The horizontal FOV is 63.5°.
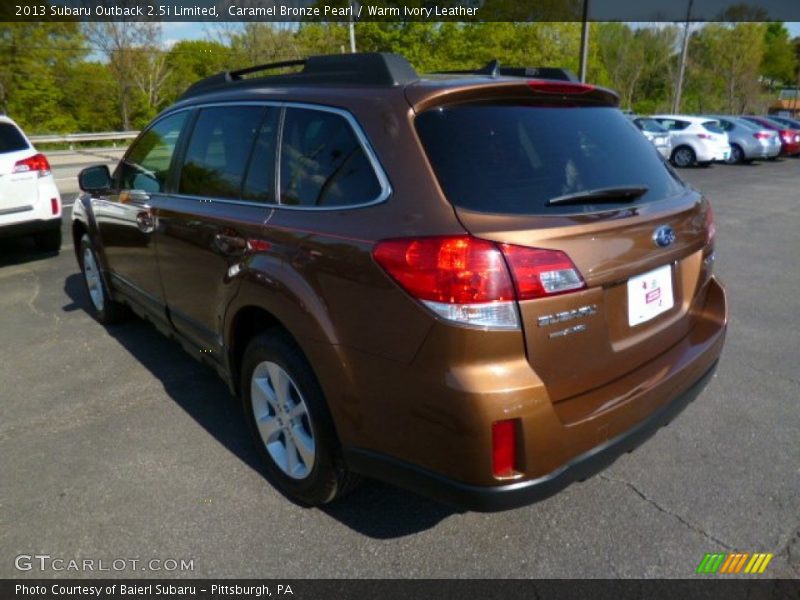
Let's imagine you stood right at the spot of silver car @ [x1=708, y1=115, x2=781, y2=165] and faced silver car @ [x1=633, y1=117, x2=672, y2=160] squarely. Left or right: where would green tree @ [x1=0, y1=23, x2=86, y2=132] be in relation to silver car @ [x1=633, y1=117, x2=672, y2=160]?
right

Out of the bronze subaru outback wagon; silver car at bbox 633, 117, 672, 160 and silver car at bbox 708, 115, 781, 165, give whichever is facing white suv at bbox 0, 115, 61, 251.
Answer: the bronze subaru outback wagon

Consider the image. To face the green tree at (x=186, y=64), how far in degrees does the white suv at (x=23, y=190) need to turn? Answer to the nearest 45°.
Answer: approximately 45° to its right

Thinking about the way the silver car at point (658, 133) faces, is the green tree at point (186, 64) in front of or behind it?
in front

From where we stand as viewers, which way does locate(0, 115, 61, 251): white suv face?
facing away from the viewer and to the left of the viewer

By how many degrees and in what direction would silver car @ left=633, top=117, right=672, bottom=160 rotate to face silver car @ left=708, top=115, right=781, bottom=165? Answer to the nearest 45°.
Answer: approximately 90° to its right

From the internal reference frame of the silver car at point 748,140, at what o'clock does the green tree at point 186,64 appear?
The green tree is roughly at 11 o'clock from the silver car.

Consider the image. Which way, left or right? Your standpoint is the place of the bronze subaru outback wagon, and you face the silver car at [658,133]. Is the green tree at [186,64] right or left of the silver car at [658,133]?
left

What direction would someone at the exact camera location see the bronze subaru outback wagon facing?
facing away from the viewer and to the left of the viewer

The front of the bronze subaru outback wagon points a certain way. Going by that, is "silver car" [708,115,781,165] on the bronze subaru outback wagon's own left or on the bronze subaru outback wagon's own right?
on the bronze subaru outback wagon's own right

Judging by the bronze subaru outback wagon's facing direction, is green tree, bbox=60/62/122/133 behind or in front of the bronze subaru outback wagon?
in front

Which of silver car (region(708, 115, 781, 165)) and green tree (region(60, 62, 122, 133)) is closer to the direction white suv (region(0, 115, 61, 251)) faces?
the green tree

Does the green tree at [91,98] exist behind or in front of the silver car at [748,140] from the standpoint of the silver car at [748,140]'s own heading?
in front

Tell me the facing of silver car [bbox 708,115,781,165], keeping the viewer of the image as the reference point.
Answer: facing away from the viewer and to the left of the viewer
